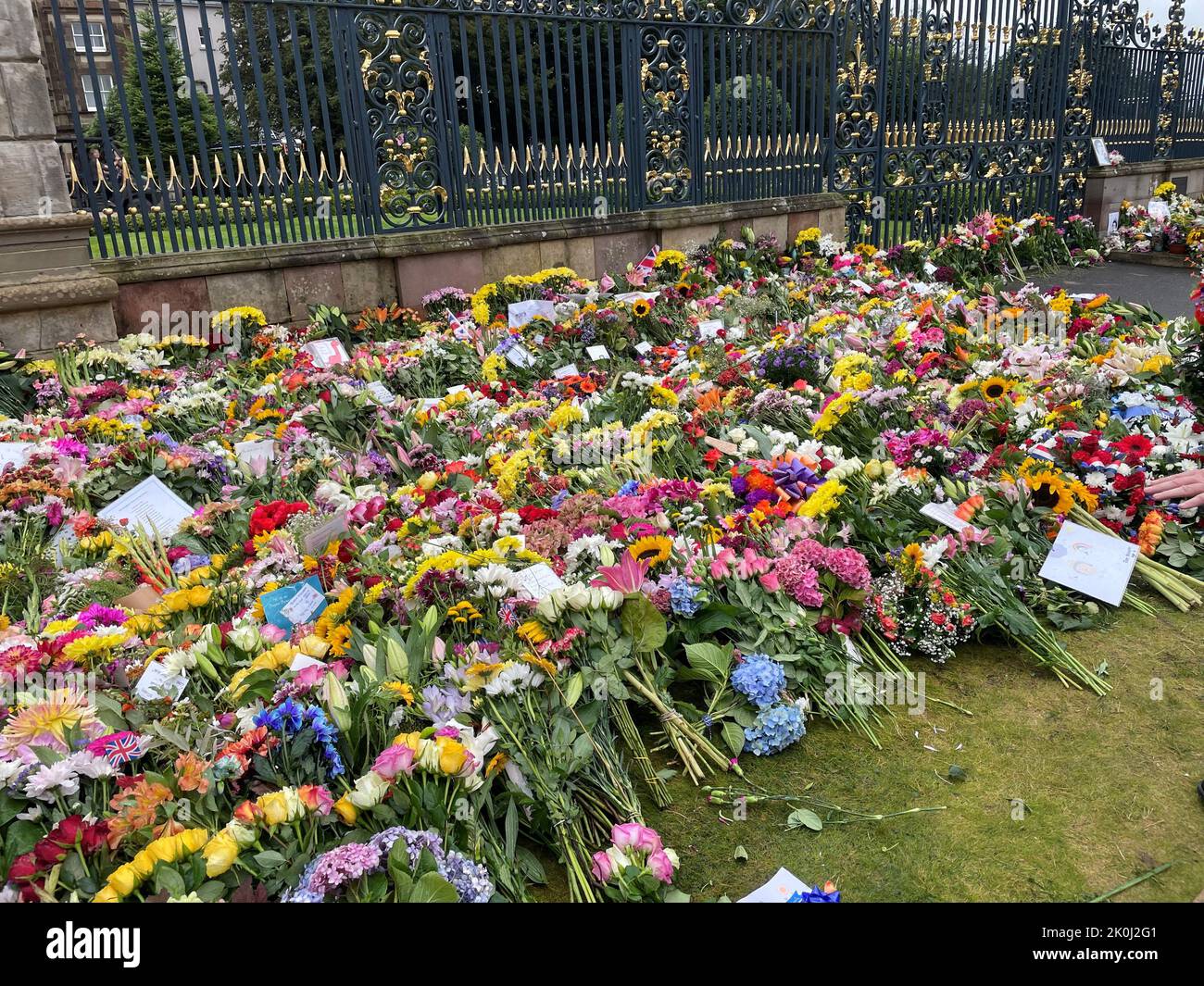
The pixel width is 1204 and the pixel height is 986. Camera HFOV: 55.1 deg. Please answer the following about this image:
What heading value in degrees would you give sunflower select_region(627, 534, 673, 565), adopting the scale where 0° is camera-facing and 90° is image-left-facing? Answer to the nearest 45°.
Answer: approximately 0°

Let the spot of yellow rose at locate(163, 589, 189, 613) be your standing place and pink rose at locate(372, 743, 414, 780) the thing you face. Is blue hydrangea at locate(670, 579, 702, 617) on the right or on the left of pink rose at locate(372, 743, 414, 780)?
left

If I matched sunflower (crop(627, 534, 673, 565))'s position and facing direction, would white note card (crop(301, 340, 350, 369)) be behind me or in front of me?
behind

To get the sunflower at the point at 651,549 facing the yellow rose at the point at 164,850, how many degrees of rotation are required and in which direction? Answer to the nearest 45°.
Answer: approximately 45° to its right

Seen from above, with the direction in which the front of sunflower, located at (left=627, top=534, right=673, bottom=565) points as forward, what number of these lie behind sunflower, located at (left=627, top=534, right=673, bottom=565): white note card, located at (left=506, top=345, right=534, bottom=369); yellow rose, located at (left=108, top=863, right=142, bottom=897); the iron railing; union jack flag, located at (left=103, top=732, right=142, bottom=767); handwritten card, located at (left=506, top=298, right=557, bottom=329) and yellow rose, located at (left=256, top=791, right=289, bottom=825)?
3

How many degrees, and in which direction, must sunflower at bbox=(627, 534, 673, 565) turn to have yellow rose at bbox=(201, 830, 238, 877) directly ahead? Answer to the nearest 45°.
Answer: approximately 45° to its right

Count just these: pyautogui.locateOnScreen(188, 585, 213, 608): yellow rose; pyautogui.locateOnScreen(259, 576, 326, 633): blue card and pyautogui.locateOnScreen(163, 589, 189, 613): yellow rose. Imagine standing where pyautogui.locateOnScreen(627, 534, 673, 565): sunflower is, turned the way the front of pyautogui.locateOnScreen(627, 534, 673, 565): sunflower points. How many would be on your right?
3

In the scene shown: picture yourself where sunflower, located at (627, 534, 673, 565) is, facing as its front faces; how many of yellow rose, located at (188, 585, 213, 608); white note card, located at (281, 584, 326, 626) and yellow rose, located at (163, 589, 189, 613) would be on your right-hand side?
3

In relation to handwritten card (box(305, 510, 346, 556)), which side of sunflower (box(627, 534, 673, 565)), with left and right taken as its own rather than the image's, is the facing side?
right
